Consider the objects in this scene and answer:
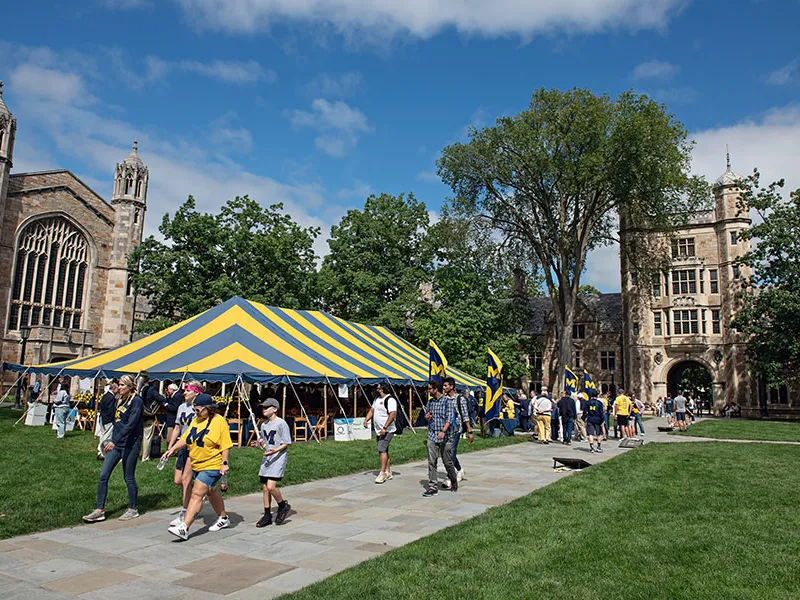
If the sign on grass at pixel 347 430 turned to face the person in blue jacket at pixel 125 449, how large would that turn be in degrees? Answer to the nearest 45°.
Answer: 0° — it already faces them

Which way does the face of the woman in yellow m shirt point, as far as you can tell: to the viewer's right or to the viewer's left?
to the viewer's left

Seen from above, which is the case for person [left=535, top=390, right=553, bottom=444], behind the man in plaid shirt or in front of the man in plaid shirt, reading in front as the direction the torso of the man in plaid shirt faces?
behind

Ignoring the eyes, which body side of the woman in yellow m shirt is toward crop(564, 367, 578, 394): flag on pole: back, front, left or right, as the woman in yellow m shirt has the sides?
back

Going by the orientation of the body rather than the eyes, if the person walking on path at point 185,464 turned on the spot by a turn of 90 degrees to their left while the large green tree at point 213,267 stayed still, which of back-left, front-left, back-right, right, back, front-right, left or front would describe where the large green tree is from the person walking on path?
back-left

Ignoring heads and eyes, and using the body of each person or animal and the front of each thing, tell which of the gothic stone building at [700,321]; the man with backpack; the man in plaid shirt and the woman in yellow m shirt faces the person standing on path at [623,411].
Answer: the gothic stone building

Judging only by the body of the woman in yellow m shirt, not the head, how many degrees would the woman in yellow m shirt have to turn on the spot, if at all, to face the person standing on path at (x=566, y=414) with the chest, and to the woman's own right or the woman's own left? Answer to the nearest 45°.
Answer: approximately 180°

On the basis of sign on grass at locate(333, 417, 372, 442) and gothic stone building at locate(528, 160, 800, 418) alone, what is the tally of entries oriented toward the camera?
2

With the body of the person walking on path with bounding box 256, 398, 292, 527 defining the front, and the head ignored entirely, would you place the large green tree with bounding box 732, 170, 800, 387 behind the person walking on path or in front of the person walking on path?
behind

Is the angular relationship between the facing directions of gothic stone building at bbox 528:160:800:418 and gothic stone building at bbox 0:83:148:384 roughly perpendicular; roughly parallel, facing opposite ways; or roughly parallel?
roughly perpendicular

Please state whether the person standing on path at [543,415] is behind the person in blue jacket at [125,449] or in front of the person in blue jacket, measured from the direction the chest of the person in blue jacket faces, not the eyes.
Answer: behind
